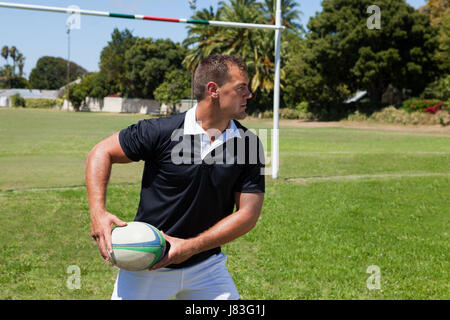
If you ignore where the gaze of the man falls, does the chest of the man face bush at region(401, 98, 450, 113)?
no

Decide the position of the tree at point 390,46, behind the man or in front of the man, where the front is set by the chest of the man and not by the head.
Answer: behind

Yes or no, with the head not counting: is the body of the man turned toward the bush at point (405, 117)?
no

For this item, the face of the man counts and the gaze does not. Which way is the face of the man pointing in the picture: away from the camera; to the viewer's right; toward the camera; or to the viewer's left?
to the viewer's right

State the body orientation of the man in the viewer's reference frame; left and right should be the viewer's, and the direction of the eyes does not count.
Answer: facing the viewer
